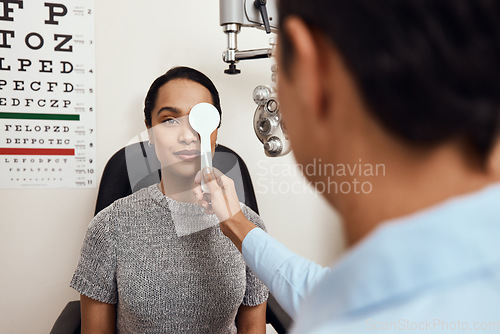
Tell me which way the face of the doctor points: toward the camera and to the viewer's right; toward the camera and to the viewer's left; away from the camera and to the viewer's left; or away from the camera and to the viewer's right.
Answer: away from the camera and to the viewer's left

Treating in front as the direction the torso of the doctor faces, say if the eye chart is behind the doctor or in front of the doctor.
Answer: in front

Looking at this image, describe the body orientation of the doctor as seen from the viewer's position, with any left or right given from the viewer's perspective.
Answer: facing away from the viewer and to the left of the viewer

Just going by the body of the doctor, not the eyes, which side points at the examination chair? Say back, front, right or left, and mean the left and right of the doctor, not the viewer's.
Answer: front

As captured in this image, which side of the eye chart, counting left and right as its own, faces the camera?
front

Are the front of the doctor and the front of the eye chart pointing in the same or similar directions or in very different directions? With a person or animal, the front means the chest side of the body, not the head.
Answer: very different directions

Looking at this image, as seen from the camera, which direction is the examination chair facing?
toward the camera

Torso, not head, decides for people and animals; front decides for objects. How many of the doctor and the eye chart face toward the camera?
1

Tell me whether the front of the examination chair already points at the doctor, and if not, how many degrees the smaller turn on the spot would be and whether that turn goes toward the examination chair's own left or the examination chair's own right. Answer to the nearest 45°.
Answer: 0° — it already faces them

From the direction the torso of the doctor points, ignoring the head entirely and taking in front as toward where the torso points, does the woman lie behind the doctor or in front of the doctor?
in front

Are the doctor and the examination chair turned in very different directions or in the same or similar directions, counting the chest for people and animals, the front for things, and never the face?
very different directions
